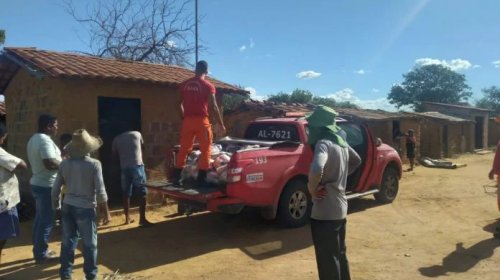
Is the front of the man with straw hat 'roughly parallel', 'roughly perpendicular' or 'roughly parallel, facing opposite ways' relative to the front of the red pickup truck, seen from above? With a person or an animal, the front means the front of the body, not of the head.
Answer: roughly perpendicular

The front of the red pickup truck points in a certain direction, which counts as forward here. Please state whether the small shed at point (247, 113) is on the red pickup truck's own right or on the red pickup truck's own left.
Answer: on the red pickup truck's own left

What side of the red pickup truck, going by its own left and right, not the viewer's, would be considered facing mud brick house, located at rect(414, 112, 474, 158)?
front

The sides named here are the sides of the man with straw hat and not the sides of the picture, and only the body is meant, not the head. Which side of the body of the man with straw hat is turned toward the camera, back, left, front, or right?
back

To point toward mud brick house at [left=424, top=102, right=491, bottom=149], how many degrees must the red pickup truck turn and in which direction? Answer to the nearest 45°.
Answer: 0° — it already faces it

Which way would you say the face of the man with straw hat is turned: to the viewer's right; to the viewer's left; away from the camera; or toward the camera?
away from the camera

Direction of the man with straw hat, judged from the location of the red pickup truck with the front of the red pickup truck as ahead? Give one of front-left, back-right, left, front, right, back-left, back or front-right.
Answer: back

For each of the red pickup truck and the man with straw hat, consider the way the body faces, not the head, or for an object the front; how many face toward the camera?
0
